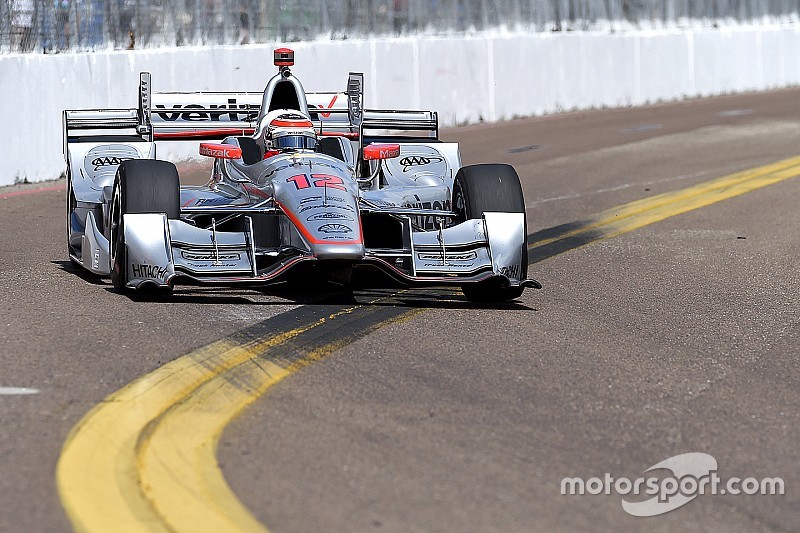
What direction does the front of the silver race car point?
toward the camera

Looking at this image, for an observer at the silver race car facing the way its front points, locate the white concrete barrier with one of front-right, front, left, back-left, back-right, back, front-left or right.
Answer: back

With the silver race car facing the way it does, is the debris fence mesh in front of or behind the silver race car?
behind
